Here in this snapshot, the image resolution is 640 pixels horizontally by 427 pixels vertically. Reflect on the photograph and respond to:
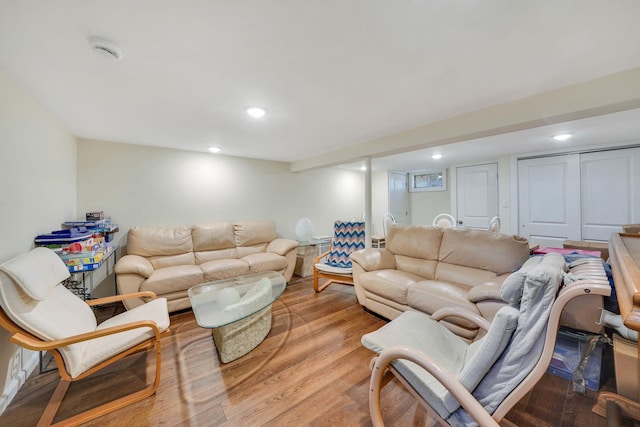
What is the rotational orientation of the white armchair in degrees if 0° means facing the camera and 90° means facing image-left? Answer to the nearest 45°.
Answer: approximately 270°

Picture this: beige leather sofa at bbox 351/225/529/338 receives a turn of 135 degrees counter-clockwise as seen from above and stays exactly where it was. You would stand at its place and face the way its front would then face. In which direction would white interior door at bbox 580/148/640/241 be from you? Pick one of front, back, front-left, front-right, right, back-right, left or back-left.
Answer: front-left

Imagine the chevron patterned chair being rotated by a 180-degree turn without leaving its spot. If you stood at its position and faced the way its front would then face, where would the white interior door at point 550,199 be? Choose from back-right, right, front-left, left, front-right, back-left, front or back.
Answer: front-right

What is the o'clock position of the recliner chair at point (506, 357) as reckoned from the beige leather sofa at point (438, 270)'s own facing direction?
The recliner chair is roughly at 10 o'clock from the beige leather sofa.

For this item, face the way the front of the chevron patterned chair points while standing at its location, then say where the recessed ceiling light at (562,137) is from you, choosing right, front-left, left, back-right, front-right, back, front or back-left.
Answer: back-left

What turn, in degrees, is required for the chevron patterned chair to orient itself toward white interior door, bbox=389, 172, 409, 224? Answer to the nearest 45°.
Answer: approximately 180°

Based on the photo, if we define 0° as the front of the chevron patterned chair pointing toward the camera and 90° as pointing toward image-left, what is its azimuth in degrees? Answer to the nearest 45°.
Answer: approximately 45°

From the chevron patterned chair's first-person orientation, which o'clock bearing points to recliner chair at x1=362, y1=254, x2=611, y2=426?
The recliner chair is roughly at 10 o'clock from the chevron patterned chair.

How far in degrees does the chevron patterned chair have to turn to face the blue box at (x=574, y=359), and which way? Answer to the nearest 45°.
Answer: approximately 90° to its left
